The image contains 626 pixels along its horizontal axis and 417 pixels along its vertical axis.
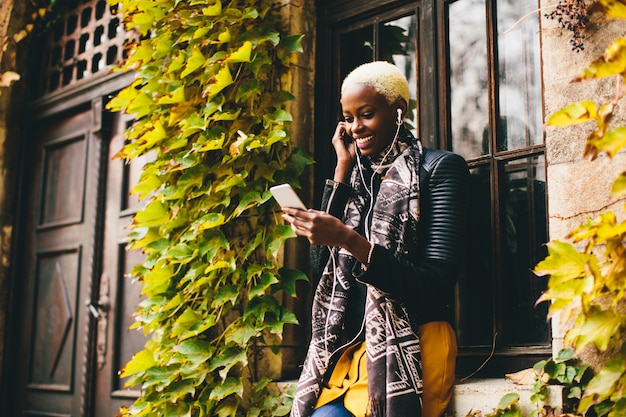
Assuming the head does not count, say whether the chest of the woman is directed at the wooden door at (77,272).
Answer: no

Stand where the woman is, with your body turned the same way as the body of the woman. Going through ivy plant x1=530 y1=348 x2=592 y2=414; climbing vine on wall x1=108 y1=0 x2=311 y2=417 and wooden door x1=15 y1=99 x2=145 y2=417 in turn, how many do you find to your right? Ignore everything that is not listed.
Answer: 2

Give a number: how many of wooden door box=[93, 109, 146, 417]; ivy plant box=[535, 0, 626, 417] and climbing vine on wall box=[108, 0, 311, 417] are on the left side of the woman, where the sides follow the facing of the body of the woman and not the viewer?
1

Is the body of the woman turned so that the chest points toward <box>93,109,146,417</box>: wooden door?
no

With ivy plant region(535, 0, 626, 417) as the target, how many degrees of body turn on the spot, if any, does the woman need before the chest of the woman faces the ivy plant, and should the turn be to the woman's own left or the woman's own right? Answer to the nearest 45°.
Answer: approximately 90° to the woman's own left

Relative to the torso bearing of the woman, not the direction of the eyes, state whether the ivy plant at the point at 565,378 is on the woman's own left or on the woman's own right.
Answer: on the woman's own left

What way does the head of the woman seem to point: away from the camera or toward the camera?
toward the camera

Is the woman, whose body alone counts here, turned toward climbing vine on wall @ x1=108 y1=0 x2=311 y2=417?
no
